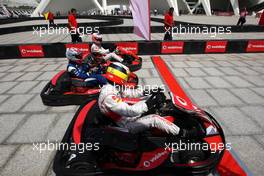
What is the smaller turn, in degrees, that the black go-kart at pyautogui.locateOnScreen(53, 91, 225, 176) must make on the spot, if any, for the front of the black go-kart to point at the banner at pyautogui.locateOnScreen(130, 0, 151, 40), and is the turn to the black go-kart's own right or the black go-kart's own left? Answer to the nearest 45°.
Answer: approximately 90° to the black go-kart's own left

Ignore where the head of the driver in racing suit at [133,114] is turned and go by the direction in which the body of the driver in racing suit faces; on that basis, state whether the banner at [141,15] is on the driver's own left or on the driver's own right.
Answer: on the driver's own left

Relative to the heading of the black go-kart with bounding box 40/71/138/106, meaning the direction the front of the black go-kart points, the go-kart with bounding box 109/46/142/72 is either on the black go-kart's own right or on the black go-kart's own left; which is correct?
on the black go-kart's own left

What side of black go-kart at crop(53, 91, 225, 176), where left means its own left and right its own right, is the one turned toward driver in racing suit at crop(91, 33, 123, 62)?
left

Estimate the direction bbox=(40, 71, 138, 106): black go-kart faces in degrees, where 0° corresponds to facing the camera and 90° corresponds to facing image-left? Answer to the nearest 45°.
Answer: approximately 270°

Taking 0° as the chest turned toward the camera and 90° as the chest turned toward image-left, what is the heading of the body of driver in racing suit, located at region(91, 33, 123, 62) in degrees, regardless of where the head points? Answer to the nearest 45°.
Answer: approximately 270°

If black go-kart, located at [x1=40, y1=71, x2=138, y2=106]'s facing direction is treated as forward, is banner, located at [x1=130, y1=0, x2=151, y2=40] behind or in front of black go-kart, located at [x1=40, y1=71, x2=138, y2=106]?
in front

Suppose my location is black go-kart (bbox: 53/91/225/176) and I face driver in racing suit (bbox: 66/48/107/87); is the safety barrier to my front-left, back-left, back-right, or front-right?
front-right

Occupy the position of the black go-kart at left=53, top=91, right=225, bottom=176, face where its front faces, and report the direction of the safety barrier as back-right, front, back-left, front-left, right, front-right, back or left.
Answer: left

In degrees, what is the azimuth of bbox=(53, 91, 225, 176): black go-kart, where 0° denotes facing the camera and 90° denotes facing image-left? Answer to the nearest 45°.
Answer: approximately 270°
